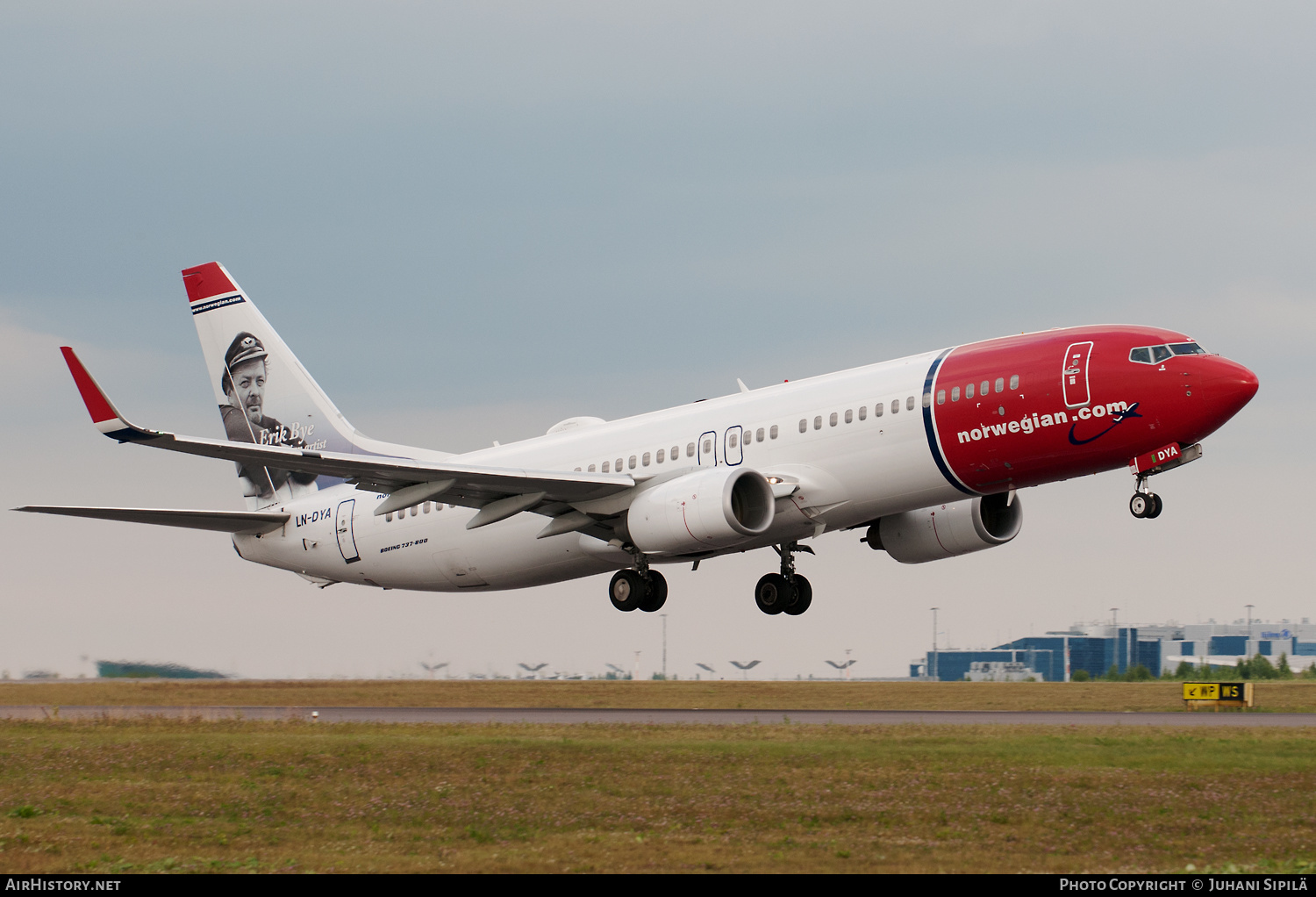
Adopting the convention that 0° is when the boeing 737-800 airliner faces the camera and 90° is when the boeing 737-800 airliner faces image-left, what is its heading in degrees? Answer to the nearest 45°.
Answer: approximately 315°
